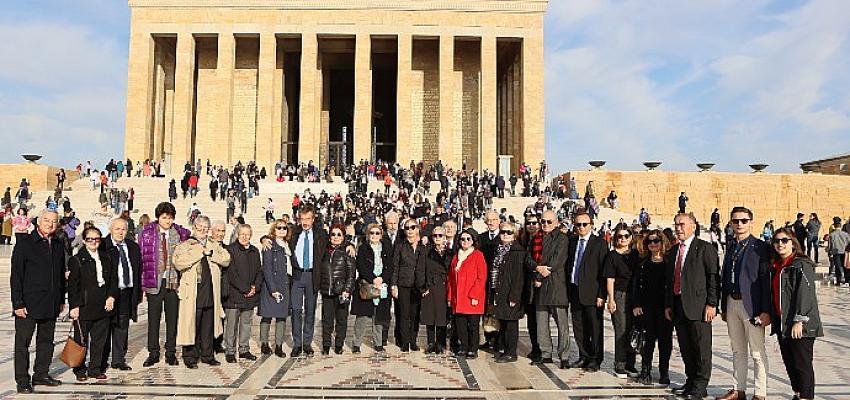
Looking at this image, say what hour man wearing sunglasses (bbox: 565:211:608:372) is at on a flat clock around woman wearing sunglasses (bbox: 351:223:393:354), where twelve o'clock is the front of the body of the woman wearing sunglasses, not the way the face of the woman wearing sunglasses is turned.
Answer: The man wearing sunglasses is roughly at 10 o'clock from the woman wearing sunglasses.

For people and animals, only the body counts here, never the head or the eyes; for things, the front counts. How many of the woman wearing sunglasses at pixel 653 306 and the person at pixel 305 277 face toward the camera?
2

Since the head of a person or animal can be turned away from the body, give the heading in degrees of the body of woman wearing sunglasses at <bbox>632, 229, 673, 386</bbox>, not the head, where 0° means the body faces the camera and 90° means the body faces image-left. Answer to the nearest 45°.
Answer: approximately 0°

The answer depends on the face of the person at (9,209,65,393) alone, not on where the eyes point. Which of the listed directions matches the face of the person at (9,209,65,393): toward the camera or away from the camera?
toward the camera

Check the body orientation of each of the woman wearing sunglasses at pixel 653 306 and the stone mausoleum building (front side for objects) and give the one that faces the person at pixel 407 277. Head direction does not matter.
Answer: the stone mausoleum building

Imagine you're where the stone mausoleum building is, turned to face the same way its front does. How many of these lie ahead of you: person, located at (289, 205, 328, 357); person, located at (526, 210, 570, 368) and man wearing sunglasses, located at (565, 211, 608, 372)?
3

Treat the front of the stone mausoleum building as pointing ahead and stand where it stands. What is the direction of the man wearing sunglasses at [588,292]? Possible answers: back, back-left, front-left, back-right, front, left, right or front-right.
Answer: front

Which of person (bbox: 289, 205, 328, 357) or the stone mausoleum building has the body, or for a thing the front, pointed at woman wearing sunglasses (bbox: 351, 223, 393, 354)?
the stone mausoleum building

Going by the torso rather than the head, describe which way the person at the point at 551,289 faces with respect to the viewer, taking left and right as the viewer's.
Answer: facing the viewer and to the left of the viewer

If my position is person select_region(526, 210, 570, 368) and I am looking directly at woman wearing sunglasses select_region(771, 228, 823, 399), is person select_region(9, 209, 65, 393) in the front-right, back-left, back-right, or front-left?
back-right

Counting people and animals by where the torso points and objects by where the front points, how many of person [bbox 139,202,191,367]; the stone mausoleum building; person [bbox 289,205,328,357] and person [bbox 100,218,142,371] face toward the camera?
4

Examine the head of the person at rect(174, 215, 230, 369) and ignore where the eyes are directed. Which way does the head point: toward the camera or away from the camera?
toward the camera

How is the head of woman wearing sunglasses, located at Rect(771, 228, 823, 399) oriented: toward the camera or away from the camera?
toward the camera

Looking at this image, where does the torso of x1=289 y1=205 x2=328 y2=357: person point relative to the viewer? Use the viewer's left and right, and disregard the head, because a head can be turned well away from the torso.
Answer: facing the viewer

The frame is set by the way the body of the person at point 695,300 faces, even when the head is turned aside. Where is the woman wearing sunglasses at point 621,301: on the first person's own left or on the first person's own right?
on the first person's own right

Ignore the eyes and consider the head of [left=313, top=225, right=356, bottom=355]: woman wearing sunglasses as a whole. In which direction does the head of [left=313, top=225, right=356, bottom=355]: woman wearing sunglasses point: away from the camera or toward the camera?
toward the camera

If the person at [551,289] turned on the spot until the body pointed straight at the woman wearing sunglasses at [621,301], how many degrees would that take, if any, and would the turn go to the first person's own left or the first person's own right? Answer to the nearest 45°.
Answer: approximately 135° to the first person's own left

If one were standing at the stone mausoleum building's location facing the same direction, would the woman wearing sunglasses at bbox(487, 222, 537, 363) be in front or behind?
in front

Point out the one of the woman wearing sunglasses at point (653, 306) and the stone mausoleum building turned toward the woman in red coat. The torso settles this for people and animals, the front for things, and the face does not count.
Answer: the stone mausoleum building
